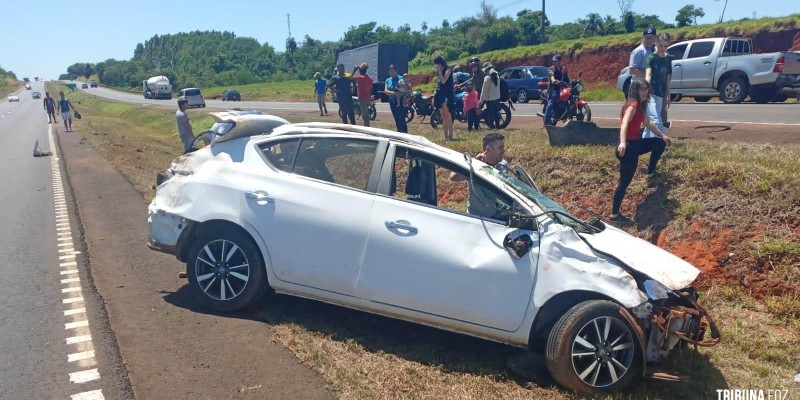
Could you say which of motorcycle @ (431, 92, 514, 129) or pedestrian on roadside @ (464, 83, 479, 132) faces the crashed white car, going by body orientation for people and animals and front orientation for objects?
the pedestrian on roadside

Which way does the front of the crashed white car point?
to the viewer's right

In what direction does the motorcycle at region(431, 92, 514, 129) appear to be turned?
to the viewer's left
